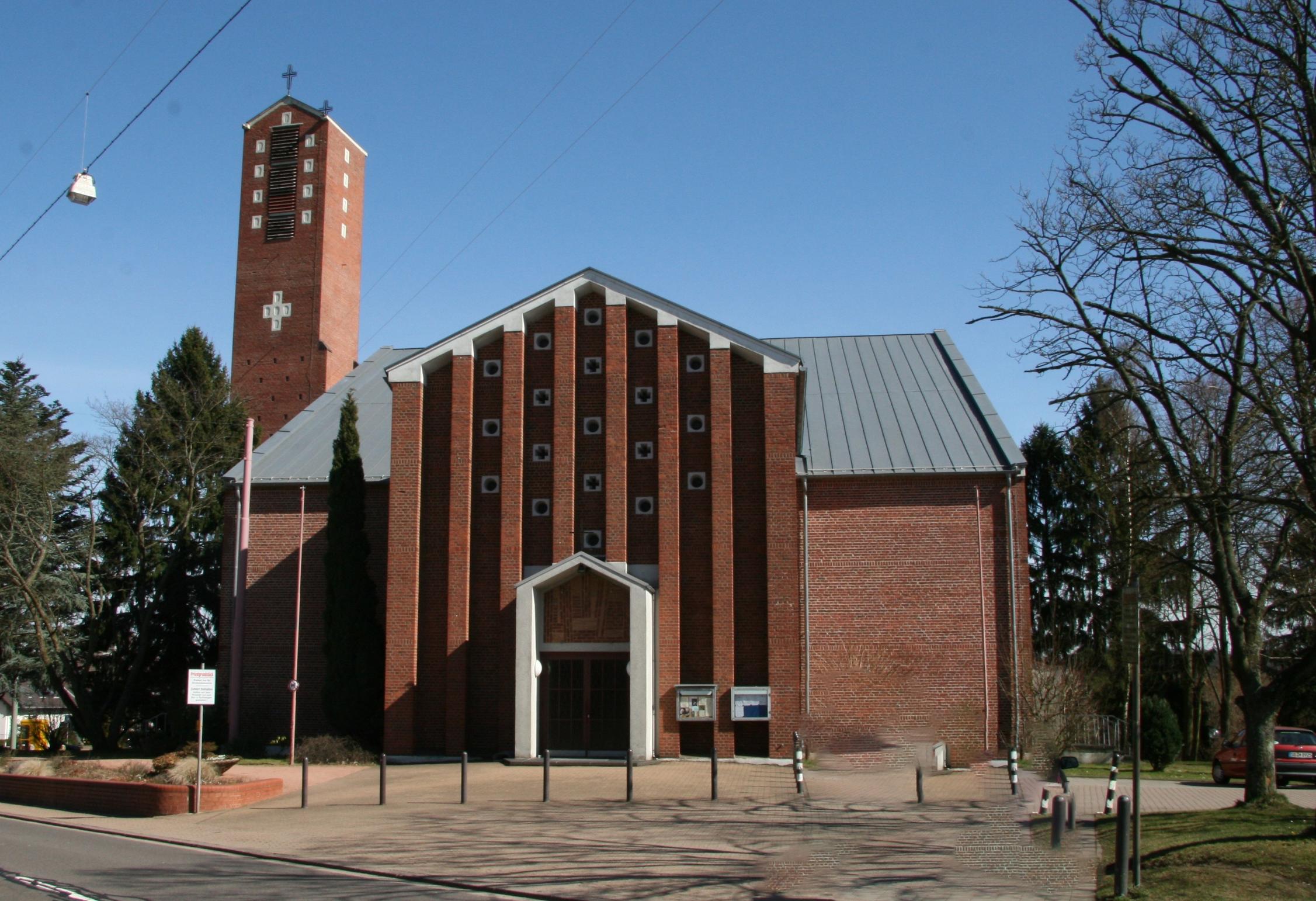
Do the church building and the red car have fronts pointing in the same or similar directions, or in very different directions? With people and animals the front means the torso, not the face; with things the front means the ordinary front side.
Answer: very different directions

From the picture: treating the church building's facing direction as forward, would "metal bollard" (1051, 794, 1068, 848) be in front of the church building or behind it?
in front

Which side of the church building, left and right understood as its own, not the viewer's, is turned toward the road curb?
front

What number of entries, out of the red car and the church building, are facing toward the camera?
1

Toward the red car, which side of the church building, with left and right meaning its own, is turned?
left

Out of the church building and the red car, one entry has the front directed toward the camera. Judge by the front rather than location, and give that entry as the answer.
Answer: the church building

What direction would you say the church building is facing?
toward the camera
